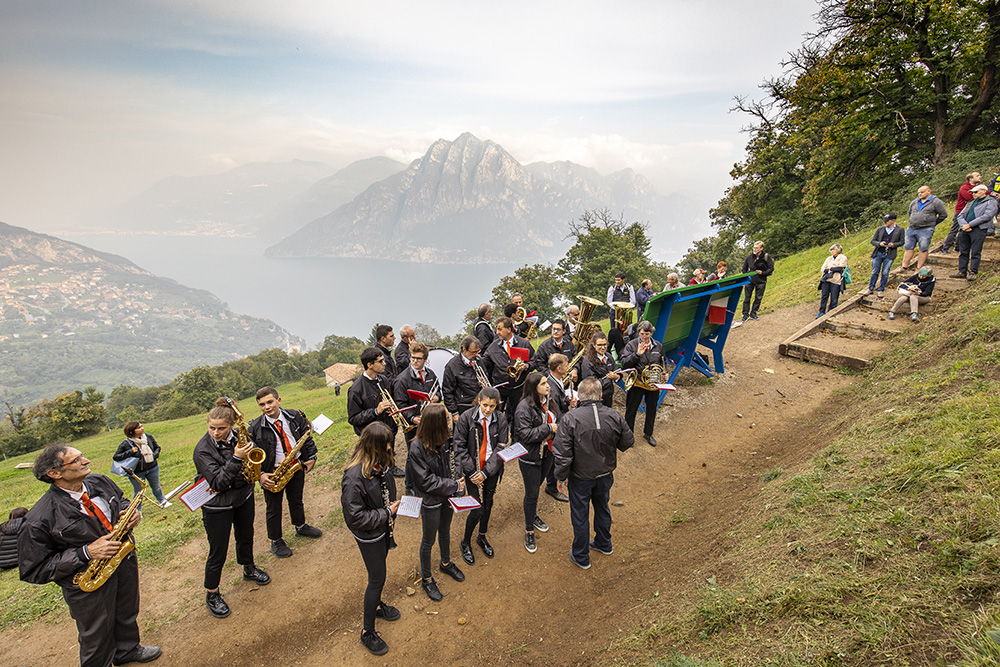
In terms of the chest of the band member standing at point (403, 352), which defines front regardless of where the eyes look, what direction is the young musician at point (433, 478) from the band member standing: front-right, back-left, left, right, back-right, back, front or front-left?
front-right

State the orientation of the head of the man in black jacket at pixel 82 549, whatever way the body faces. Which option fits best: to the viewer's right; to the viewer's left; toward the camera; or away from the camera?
to the viewer's right

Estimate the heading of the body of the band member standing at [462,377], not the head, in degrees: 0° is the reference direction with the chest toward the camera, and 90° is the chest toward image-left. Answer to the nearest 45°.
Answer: approximately 315°

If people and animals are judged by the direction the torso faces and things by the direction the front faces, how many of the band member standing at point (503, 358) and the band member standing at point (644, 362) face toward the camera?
2

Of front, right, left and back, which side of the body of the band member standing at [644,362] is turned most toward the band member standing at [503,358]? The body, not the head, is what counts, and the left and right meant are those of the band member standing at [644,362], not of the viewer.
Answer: right

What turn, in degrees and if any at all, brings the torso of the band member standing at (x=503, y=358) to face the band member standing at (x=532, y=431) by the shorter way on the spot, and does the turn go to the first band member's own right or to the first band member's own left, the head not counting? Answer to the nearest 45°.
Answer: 0° — they already face them

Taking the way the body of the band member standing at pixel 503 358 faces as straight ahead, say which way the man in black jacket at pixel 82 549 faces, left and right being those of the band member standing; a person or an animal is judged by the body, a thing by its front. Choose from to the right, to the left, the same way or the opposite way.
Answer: to the left
